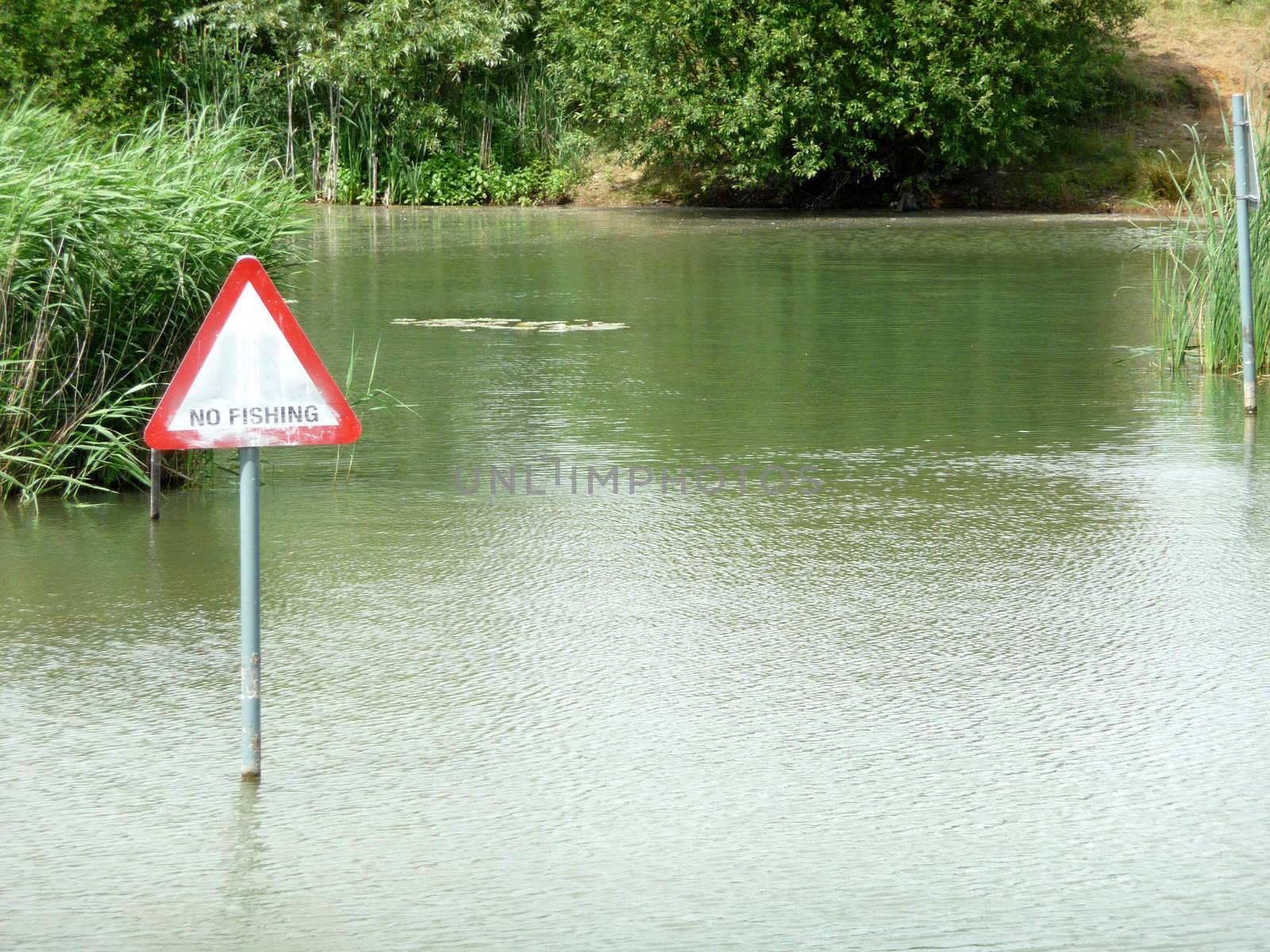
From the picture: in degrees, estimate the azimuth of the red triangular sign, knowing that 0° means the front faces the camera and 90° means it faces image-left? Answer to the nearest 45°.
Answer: approximately 0°

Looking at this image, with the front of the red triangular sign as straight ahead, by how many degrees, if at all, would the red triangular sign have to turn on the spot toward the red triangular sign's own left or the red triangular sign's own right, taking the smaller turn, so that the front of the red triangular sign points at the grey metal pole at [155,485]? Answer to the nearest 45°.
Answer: approximately 180°

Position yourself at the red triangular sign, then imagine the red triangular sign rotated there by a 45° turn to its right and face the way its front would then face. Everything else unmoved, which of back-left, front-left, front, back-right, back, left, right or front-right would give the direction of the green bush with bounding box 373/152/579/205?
back-right

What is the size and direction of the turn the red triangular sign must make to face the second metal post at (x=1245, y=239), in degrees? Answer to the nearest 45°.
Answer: approximately 135° to its left

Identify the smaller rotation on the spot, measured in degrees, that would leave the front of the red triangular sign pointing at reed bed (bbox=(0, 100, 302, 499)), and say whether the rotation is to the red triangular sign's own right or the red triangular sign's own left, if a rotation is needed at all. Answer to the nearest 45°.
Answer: approximately 180°

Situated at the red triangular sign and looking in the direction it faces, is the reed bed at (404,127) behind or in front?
behind

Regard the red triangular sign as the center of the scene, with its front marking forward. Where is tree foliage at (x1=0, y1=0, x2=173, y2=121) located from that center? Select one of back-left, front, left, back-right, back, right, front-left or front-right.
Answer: back
